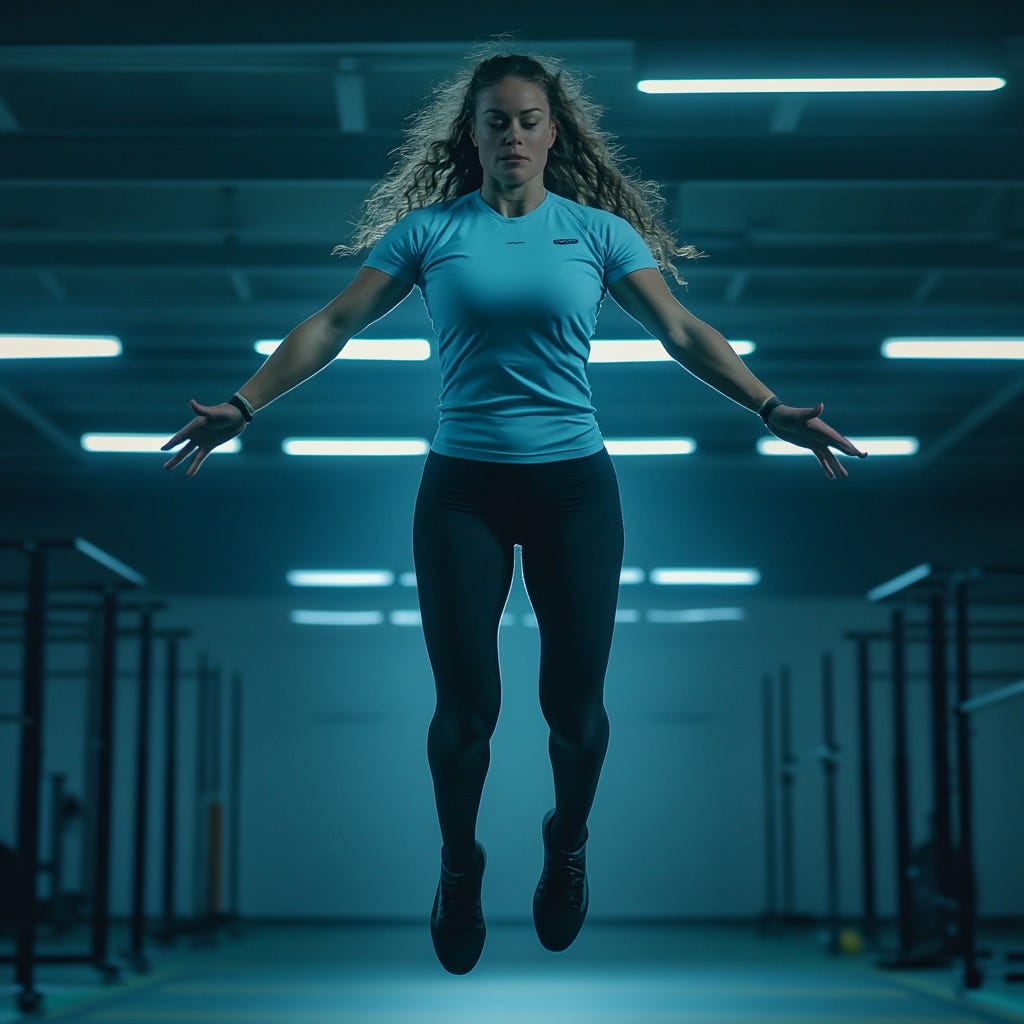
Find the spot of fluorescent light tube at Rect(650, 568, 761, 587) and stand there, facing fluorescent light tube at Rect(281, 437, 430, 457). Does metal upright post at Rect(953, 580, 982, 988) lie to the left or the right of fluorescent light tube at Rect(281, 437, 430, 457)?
left

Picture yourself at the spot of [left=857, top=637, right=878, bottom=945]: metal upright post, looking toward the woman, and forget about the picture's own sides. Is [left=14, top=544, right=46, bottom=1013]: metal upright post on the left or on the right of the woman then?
right

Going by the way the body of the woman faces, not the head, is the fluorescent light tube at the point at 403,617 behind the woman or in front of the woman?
behind

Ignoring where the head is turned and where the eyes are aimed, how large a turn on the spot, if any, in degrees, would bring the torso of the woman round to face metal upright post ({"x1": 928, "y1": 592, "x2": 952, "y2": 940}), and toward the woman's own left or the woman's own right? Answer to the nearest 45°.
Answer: approximately 180°

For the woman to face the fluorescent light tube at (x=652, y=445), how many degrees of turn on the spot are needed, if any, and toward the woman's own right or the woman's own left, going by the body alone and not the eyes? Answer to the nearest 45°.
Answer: approximately 180°

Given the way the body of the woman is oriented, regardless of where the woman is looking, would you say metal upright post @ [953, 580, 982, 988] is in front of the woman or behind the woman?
behind

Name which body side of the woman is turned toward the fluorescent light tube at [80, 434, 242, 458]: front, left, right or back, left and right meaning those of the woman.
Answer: back

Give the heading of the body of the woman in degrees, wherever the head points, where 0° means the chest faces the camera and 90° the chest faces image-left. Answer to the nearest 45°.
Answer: approximately 0°

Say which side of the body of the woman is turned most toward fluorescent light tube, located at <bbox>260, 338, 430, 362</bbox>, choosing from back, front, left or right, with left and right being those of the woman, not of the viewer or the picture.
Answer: back

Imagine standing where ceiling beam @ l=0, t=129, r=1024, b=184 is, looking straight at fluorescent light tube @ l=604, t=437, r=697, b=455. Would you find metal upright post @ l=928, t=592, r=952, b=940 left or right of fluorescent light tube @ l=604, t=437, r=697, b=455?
right
